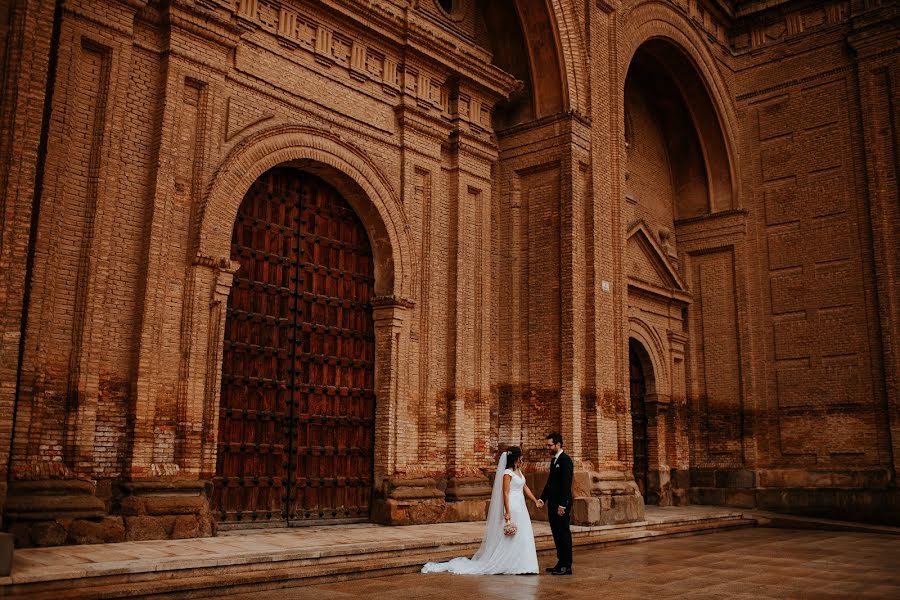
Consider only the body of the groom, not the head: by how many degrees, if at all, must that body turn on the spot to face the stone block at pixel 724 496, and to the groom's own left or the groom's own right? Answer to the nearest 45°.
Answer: approximately 90° to the groom's own right

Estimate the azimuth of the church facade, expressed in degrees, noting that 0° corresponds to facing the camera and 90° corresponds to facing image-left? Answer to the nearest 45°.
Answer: approximately 315°

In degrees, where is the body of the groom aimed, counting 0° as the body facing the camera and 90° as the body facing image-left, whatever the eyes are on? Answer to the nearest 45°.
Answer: approximately 90°

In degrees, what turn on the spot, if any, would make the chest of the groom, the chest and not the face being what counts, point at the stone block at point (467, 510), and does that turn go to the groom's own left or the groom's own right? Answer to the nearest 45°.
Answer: approximately 90° to the groom's own right
